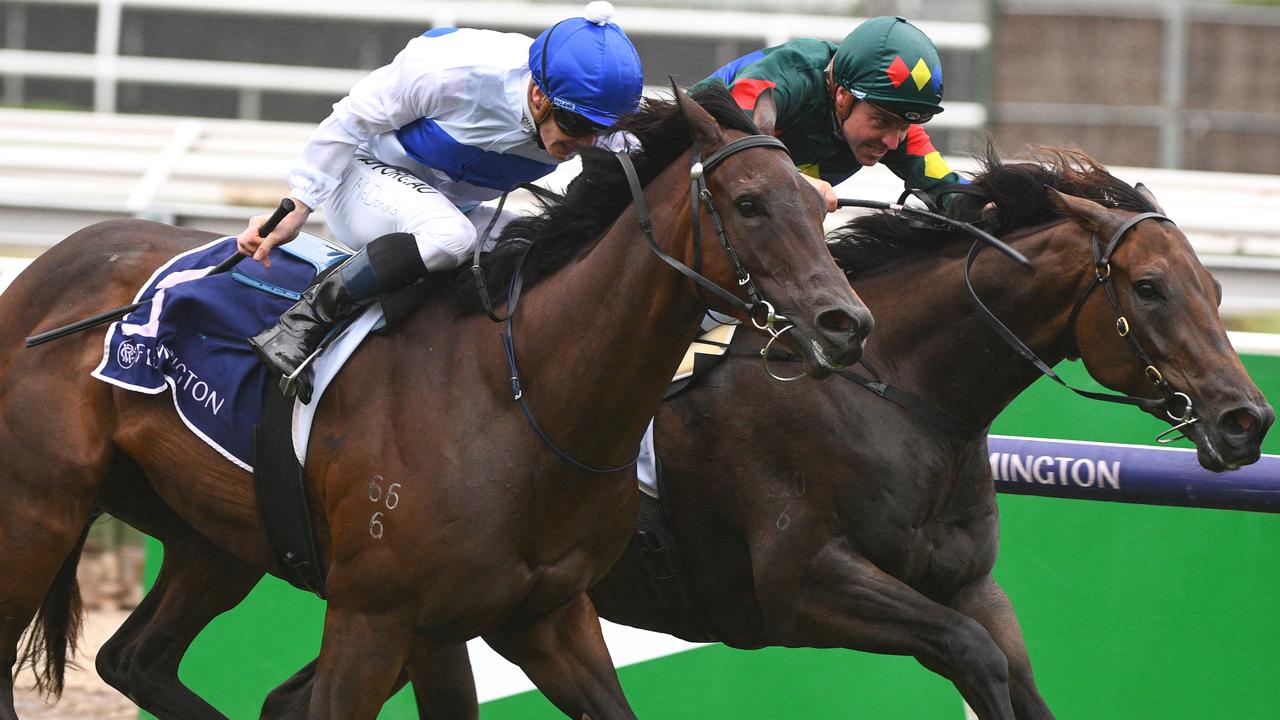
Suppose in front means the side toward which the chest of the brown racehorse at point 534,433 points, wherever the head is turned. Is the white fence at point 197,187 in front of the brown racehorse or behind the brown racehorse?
behind

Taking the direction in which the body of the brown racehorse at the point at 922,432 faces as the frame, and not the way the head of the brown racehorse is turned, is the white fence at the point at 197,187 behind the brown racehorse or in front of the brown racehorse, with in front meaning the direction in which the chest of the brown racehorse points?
behind

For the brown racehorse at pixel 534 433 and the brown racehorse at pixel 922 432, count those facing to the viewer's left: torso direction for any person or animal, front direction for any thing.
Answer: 0

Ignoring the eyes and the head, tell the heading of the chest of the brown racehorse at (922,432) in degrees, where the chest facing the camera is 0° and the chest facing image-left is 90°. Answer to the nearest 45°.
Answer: approximately 315°

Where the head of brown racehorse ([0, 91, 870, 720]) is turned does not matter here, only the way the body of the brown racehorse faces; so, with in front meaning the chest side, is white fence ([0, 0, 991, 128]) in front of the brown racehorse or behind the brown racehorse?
behind

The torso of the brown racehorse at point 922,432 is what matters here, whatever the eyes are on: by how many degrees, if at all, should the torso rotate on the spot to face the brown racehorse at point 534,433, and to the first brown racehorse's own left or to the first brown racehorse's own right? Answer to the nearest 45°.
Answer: approximately 90° to the first brown racehorse's own right

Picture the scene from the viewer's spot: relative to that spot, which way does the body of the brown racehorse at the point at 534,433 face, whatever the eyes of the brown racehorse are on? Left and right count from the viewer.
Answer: facing the viewer and to the right of the viewer
